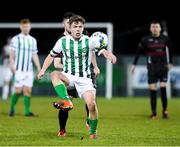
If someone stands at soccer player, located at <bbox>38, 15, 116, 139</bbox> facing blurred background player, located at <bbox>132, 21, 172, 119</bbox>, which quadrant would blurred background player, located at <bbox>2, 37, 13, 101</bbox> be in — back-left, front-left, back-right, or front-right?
front-left

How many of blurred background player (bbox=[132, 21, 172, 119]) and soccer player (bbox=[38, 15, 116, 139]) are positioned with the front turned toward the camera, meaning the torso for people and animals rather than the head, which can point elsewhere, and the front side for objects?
2

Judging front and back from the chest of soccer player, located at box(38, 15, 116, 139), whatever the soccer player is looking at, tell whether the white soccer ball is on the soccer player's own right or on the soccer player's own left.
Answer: on the soccer player's own left

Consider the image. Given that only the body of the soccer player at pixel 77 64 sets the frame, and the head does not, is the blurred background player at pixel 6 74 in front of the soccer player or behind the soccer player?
behind

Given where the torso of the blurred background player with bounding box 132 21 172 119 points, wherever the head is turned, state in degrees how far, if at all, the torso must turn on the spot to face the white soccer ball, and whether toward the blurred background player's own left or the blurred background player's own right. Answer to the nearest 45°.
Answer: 0° — they already face it

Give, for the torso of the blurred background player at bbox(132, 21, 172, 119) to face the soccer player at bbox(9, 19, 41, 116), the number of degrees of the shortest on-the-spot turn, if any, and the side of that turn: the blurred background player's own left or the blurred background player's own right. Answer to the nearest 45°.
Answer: approximately 90° to the blurred background player's own right

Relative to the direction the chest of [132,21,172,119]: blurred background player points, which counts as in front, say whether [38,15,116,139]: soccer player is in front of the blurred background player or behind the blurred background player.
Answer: in front

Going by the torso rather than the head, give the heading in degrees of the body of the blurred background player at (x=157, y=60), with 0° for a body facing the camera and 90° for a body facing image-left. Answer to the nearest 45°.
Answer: approximately 0°

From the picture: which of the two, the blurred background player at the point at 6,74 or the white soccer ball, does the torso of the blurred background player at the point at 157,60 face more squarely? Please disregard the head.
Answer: the white soccer ball

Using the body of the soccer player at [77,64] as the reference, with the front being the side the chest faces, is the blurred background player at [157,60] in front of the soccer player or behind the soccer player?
behind

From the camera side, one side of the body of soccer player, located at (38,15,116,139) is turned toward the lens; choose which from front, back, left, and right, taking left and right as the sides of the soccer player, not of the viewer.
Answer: front
